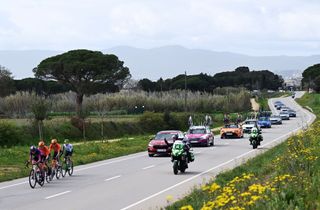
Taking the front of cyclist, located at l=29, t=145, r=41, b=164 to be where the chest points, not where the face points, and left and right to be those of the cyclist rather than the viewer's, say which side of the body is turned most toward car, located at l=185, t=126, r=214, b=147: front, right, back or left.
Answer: back

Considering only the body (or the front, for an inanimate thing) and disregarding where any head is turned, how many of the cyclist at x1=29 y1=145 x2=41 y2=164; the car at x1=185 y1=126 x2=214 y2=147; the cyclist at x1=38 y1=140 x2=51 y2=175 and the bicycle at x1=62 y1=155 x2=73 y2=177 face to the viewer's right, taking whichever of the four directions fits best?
0

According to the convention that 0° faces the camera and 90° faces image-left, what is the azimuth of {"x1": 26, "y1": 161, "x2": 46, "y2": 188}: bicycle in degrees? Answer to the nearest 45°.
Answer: approximately 45°

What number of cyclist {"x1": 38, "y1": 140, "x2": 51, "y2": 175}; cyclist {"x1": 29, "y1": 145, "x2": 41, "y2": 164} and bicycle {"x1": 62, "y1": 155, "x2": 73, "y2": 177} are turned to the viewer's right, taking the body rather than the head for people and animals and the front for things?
0

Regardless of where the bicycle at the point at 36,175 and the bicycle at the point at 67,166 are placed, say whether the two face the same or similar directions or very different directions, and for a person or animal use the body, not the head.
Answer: same or similar directions

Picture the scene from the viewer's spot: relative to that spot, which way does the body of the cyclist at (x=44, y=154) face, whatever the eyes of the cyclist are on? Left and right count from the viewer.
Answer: facing the viewer and to the left of the viewer

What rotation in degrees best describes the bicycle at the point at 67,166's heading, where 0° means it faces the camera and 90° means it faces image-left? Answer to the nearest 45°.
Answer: approximately 45°
